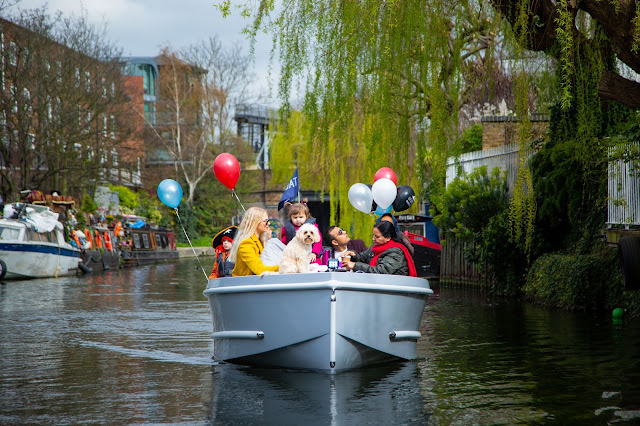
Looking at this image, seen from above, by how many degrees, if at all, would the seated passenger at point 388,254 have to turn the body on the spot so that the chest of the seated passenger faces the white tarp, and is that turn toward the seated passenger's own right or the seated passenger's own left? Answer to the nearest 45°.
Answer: approximately 45° to the seated passenger's own right

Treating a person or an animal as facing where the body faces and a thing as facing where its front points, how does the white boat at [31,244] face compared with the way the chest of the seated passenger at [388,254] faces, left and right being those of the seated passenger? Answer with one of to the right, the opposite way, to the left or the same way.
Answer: the opposite way

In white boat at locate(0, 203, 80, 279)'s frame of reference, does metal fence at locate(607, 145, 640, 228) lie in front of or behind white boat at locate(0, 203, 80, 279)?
in front

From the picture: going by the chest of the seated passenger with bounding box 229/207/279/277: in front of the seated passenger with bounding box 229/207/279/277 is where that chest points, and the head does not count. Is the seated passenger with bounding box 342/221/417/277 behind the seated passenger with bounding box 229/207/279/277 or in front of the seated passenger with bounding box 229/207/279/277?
in front

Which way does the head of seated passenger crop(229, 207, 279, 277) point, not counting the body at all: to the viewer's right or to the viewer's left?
to the viewer's right

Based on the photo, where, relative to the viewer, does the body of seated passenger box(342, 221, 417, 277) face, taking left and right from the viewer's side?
facing to the left of the viewer

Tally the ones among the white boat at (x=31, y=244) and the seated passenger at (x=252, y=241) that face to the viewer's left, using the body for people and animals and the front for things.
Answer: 0

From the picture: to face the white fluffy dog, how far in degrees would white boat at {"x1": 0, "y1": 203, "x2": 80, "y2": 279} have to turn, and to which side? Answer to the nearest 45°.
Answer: approximately 45° to its right

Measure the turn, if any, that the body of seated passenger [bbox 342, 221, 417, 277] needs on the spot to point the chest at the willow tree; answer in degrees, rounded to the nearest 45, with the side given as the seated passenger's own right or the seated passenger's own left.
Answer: approximately 90° to the seated passenger's own right

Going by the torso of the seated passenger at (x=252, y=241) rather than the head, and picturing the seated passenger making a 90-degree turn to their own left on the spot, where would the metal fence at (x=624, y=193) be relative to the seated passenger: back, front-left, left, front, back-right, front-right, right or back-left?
front-right

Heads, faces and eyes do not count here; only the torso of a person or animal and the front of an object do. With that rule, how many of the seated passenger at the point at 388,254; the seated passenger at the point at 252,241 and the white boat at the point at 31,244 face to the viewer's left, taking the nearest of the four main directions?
1

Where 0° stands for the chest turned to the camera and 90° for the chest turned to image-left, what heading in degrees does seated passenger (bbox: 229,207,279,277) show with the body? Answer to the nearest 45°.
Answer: approximately 270°

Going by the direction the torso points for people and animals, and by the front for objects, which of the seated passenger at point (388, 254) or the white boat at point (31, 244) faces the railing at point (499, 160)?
the white boat

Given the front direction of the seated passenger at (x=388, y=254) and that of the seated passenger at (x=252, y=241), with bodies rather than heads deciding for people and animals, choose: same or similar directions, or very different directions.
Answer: very different directions
